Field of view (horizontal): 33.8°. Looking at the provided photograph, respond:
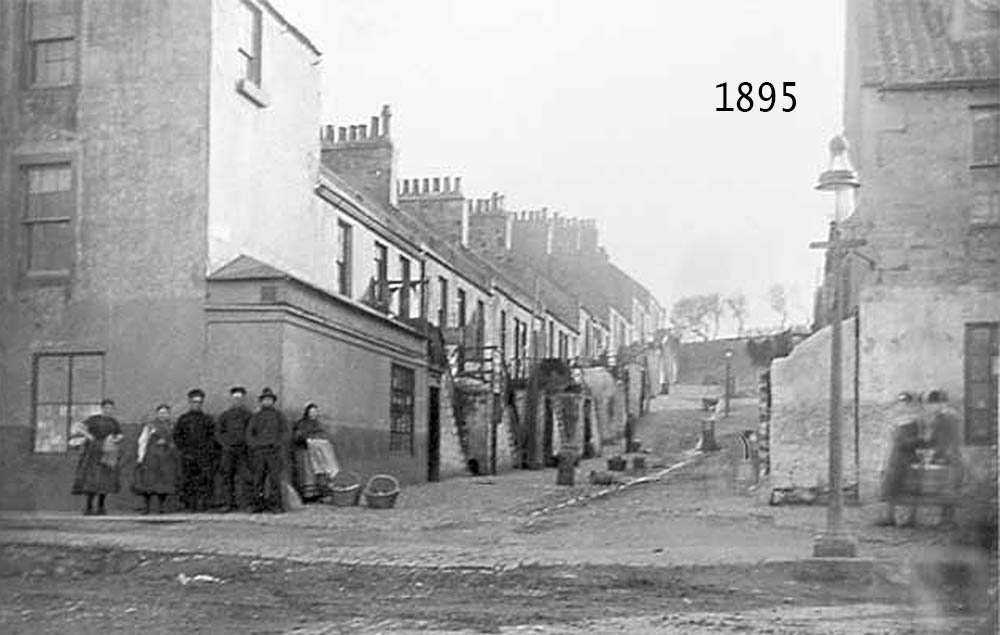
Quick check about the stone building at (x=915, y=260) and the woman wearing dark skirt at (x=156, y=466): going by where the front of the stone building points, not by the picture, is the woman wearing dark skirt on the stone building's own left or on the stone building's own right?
on the stone building's own right

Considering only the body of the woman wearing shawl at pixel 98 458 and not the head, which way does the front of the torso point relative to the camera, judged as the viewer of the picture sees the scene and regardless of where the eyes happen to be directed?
toward the camera

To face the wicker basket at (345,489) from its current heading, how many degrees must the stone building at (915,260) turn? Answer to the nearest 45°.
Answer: approximately 90° to its right

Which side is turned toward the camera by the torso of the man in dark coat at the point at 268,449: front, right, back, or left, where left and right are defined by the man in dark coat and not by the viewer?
front

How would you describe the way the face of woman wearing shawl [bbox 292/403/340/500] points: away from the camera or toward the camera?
toward the camera

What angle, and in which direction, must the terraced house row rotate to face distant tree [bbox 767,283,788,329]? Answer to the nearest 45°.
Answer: approximately 45° to its left

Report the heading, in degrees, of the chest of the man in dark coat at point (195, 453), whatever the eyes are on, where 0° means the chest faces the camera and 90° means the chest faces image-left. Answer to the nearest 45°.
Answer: approximately 0°
